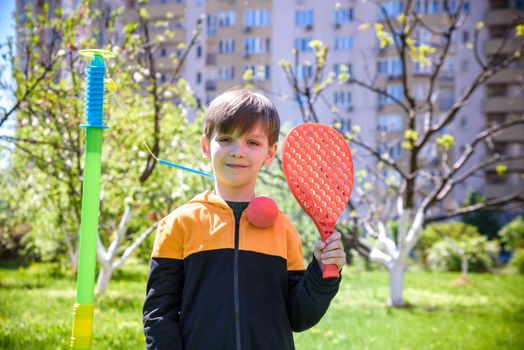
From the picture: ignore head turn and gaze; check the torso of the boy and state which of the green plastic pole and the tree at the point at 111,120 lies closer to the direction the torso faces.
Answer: the green plastic pole

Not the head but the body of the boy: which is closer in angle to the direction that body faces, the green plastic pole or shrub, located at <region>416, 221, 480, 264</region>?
the green plastic pole

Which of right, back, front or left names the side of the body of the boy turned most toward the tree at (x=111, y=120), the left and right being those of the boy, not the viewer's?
back

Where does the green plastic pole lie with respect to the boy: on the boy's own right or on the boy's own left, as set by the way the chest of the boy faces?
on the boy's own right

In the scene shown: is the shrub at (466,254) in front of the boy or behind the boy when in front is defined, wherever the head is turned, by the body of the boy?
behind

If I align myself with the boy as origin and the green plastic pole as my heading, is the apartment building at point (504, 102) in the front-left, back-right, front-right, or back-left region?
back-right

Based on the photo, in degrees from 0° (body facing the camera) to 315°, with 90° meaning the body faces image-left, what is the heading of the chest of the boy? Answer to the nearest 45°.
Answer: approximately 0°

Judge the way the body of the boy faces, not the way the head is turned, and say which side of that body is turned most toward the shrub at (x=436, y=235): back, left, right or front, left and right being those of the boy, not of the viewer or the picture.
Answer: back

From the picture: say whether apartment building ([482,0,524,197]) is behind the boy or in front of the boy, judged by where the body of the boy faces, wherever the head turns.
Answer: behind

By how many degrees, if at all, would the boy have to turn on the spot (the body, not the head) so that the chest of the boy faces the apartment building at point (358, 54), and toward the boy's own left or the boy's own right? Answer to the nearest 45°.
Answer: approximately 180°
